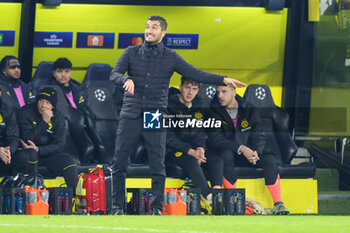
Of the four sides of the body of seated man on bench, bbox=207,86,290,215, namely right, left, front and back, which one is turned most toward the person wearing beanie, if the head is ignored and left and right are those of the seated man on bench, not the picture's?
right

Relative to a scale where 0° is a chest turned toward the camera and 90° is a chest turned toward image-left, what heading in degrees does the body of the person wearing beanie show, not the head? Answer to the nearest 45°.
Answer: approximately 0°

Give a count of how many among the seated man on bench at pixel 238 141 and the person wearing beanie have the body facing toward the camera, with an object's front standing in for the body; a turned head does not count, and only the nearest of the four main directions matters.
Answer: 2

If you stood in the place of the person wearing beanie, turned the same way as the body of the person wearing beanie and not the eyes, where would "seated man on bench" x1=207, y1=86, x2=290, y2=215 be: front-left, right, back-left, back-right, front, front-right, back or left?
left

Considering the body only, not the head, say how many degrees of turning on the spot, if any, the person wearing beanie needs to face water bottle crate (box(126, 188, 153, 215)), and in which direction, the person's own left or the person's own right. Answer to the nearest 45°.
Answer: approximately 45° to the person's own left

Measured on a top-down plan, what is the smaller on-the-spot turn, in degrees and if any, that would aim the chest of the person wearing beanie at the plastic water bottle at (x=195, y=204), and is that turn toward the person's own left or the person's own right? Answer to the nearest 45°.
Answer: approximately 90° to the person's own left

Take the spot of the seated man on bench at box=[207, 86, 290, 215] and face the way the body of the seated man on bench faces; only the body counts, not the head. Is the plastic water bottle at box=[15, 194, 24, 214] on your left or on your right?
on your right

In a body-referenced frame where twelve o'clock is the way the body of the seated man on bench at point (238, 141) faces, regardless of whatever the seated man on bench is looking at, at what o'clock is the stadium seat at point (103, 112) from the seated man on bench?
The stadium seat is roughly at 3 o'clock from the seated man on bench.
